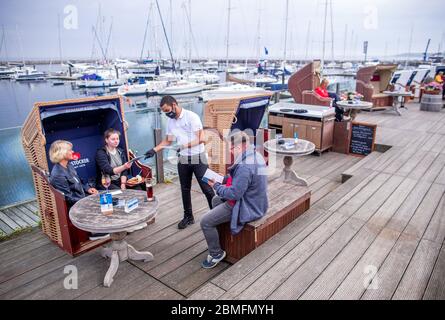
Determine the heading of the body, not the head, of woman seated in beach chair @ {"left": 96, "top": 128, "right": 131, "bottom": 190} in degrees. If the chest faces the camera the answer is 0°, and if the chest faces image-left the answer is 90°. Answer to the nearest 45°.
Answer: approximately 315°

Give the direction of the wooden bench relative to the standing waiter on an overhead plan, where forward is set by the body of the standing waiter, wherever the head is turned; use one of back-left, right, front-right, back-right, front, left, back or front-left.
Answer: left

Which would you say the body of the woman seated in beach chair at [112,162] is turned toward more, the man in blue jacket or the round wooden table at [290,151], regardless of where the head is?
the man in blue jacket

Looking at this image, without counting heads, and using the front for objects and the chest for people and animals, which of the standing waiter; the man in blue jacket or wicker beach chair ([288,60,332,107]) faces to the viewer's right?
the wicker beach chair

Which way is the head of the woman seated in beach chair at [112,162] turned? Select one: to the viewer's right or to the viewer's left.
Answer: to the viewer's right

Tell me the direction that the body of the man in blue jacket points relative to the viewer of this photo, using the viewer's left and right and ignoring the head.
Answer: facing to the left of the viewer

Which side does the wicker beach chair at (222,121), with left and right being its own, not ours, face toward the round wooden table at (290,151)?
front

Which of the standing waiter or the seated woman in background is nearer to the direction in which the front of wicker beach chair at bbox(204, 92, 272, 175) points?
the standing waiter

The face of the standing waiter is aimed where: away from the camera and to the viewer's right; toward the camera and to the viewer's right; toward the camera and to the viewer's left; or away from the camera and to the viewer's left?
toward the camera and to the viewer's left
